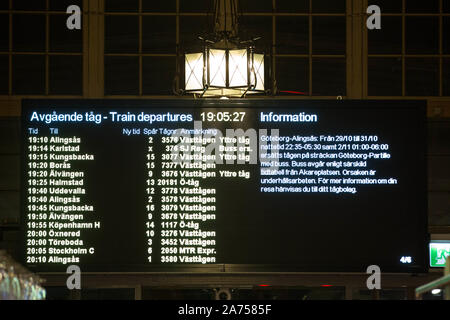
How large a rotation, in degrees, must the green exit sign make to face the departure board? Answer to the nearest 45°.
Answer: approximately 45° to its right

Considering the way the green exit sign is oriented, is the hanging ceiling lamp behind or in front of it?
in front

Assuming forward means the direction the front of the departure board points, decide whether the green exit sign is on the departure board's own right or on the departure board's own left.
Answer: on the departure board's own left

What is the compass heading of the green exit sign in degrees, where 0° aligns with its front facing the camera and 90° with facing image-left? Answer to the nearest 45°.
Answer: approximately 0°

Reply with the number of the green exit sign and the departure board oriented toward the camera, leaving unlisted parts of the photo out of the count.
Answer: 2
